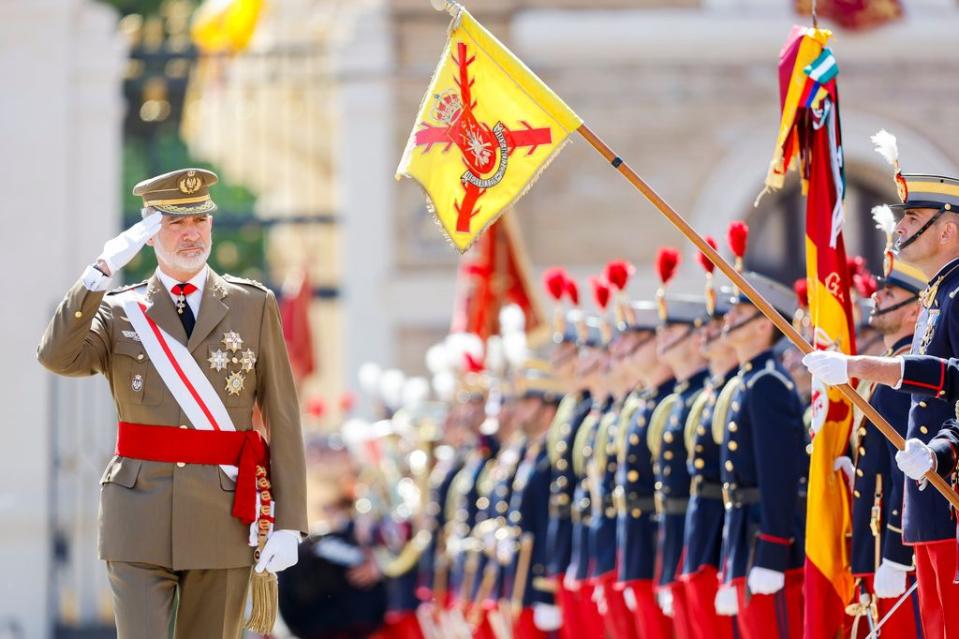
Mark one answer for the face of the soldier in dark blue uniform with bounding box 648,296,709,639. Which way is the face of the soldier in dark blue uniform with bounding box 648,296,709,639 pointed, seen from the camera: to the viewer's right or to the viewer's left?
to the viewer's left

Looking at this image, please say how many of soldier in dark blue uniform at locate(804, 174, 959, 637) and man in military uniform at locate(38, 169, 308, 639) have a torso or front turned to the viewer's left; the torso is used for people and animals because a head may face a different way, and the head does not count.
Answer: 1

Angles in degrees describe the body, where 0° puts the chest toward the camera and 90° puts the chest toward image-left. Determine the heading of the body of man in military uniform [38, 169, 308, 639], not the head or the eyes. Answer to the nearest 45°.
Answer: approximately 0°

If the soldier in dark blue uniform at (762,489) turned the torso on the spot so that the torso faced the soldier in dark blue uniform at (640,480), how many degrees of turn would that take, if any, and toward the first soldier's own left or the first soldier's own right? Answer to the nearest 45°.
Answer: approximately 45° to the first soldier's own right

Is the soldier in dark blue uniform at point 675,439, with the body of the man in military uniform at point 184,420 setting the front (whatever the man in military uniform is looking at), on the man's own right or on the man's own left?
on the man's own left

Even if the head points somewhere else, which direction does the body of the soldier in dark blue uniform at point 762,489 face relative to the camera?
to the viewer's left

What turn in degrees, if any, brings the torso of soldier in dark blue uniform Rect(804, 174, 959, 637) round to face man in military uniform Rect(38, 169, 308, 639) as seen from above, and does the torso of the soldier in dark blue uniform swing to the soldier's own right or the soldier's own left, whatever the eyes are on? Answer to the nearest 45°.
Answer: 0° — they already face them

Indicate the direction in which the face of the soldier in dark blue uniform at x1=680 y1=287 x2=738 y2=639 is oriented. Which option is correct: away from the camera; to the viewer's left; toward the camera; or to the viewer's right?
to the viewer's left

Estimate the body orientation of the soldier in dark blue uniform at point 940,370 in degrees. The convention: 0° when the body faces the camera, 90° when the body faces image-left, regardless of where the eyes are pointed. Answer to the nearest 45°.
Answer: approximately 90°

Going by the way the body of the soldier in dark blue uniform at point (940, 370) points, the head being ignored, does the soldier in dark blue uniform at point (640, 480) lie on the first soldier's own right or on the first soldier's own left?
on the first soldier's own right
